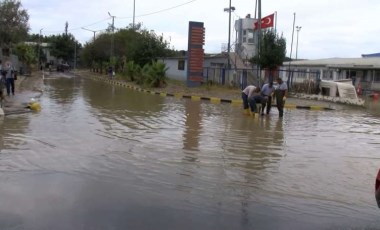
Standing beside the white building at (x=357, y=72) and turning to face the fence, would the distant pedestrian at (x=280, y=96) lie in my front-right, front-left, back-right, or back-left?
front-left

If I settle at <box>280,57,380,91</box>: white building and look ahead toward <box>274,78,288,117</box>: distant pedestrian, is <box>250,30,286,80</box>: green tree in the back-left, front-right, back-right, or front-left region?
front-right

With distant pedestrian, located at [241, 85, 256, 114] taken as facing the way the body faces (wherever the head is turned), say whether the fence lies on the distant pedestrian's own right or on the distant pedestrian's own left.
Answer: on the distant pedestrian's own left

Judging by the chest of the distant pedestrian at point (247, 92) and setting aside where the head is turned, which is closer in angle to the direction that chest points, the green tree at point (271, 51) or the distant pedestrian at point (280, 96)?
the distant pedestrian

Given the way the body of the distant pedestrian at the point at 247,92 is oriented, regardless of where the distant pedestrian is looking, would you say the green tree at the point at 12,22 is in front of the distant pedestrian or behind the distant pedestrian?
behind

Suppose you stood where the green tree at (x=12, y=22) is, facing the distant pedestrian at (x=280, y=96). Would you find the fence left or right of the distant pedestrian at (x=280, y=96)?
left

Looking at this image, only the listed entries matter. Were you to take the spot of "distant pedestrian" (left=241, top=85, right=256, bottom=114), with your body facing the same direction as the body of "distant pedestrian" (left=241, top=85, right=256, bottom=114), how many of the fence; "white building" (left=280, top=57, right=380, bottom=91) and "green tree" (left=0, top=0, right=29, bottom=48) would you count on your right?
0

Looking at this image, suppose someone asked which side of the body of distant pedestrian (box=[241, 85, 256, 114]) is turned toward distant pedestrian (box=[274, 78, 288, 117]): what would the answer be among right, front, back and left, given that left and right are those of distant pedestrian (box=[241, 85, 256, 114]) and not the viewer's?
front

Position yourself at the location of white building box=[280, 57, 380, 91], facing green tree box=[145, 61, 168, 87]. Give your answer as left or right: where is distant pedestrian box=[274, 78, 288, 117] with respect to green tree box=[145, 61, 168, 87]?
left

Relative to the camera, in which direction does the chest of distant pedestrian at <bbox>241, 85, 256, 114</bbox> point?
to the viewer's right
